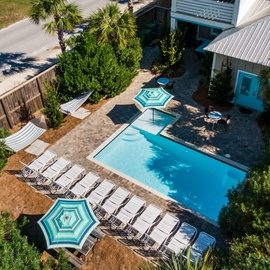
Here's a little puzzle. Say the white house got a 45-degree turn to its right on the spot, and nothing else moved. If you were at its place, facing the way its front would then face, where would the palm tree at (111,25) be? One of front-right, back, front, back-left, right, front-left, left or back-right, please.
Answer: front

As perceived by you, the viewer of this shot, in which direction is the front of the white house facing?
facing the viewer and to the left of the viewer

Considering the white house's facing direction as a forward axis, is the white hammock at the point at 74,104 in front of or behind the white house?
in front

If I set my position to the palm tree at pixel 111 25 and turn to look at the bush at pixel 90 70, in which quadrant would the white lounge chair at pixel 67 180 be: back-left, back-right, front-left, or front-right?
front-left

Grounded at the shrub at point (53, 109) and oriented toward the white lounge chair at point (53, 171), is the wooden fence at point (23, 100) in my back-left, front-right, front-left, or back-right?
back-right

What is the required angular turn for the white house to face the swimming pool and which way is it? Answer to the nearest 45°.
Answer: approximately 45° to its left

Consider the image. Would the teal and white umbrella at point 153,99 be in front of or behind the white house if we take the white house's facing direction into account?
in front

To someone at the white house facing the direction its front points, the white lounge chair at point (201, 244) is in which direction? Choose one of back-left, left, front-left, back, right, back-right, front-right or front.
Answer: front-left

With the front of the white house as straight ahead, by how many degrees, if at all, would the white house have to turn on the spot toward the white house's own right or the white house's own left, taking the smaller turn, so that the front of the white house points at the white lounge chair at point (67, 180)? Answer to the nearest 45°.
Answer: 0° — it already faces it

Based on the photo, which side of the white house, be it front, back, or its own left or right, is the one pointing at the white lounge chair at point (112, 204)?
front

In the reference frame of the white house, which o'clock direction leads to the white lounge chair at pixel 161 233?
The white lounge chair is roughly at 11 o'clock from the white house.

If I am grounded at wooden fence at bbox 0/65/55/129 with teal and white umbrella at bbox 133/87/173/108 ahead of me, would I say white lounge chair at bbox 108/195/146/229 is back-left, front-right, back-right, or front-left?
front-right

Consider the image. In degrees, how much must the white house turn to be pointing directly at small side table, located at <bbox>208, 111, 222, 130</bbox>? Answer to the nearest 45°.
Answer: approximately 45° to its left

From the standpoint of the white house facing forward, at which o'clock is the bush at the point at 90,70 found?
The bush is roughly at 1 o'clock from the white house.

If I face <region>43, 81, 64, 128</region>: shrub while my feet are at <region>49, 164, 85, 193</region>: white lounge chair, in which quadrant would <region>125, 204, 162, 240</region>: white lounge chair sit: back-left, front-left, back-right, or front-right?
back-right

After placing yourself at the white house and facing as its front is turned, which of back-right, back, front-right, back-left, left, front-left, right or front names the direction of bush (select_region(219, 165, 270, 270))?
front-left
